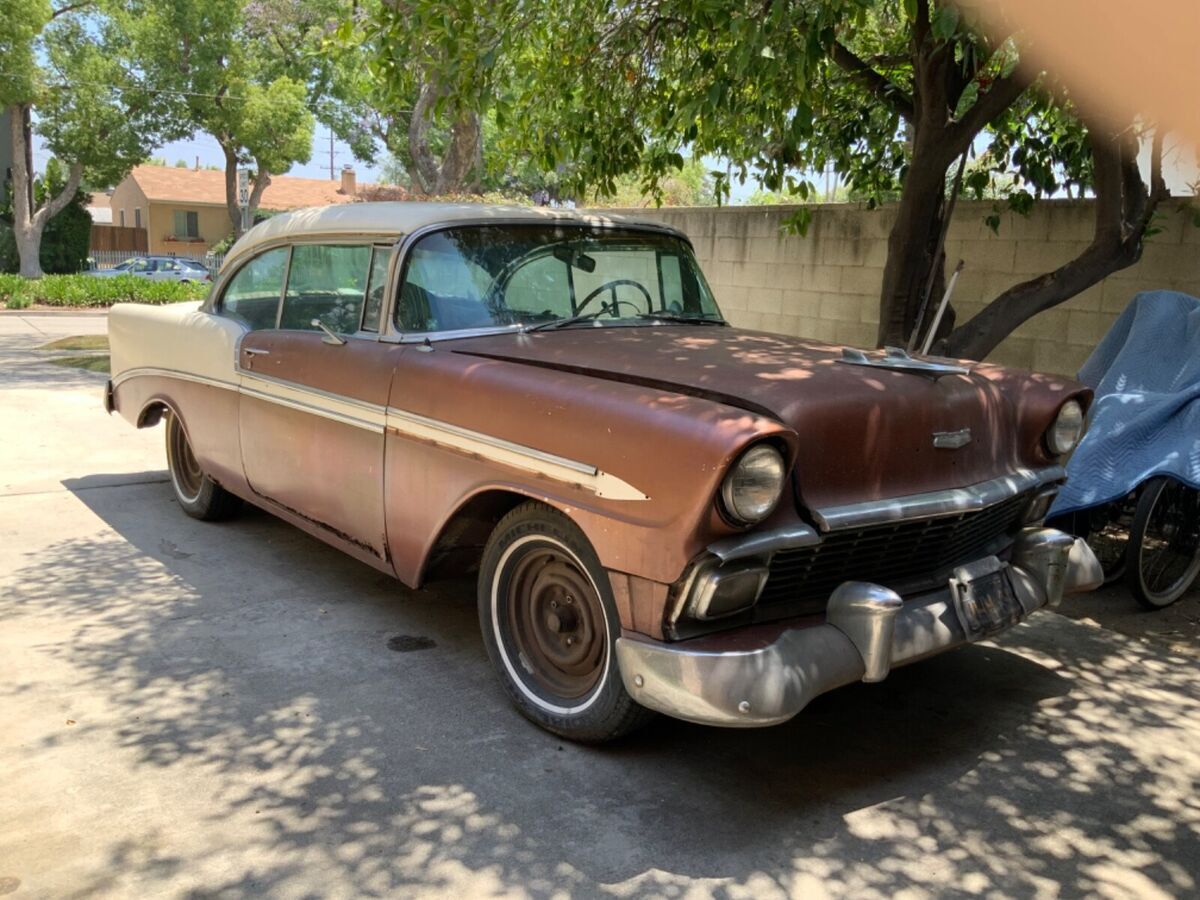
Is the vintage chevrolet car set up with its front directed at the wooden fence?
no

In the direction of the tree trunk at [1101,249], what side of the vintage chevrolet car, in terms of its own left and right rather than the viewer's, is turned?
left

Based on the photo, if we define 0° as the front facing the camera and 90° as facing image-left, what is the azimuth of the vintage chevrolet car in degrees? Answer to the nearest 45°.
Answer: approximately 315°

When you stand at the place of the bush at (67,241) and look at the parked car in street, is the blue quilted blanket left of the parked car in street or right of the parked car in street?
right

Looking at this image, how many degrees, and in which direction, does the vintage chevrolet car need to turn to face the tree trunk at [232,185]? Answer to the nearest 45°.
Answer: approximately 135° to its left

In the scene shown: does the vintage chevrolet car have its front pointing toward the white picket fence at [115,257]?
no

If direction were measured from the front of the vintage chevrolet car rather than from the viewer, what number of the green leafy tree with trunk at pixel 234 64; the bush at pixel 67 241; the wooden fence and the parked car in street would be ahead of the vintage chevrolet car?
0

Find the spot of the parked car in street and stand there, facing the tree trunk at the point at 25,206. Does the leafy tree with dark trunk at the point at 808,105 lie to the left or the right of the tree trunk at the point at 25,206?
left

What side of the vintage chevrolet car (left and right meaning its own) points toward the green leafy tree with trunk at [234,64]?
back

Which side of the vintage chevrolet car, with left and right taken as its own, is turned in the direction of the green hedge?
back

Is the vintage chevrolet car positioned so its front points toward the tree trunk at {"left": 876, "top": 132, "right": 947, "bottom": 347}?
no

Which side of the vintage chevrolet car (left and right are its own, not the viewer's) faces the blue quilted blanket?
left

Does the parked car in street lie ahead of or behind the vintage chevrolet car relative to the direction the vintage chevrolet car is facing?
behind

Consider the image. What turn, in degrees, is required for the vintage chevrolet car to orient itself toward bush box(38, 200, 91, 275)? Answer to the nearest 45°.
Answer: approximately 180°

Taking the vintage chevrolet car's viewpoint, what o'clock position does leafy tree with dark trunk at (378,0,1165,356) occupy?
The leafy tree with dark trunk is roughly at 8 o'clock from the vintage chevrolet car.

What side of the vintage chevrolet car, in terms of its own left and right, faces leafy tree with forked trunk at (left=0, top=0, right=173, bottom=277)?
back

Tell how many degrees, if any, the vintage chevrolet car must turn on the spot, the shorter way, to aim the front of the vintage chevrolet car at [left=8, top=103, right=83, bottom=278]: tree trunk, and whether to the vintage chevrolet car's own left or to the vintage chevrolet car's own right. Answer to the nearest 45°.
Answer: approximately 180°
